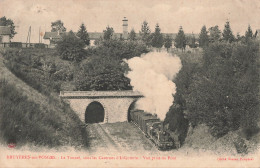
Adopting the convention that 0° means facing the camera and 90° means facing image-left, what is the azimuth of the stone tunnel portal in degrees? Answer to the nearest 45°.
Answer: approximately 0°

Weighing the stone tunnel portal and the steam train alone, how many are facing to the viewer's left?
0

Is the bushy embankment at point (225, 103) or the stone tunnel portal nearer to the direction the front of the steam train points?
the bushy embankment

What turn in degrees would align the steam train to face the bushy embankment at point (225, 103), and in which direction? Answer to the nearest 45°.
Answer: approximately 45° to its left

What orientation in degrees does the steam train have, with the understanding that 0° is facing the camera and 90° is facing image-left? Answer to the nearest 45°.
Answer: approximately 315°

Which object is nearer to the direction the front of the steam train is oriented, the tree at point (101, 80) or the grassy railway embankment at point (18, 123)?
the grassy railway embankment

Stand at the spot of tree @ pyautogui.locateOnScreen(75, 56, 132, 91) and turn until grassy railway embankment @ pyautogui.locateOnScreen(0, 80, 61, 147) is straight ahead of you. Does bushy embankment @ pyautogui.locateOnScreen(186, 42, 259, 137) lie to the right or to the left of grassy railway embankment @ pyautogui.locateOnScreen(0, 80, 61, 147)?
left

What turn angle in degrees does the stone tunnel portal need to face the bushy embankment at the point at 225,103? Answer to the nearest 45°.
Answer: approximately 45° to its left
